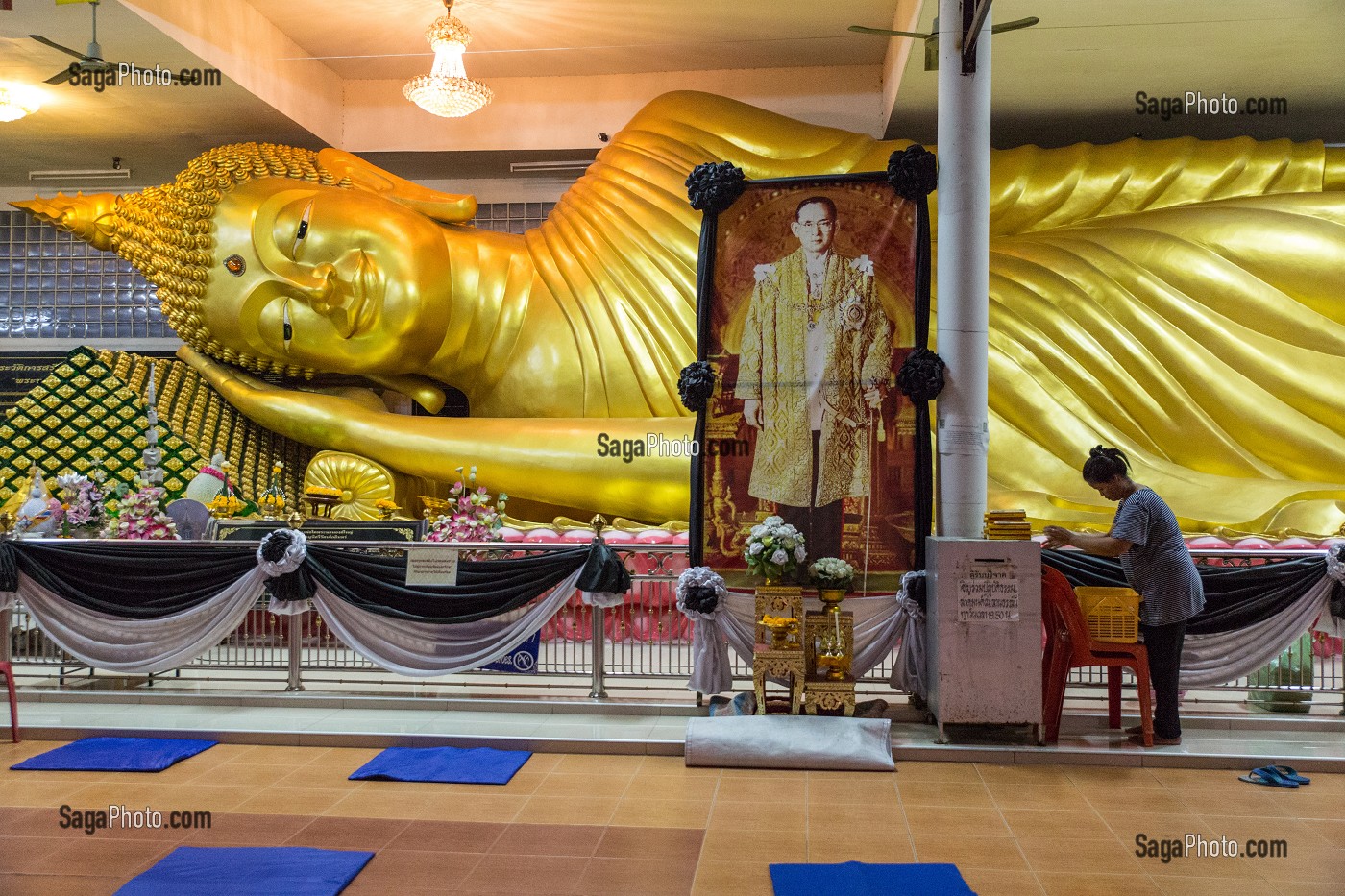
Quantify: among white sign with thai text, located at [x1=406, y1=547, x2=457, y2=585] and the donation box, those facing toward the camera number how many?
2

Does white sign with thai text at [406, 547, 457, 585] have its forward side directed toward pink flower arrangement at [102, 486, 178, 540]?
no

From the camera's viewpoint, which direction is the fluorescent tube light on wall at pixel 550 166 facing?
toward the camera

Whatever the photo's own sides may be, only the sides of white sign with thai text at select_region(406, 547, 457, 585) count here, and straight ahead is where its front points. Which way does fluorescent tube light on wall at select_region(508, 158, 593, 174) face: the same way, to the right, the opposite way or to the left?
the same way

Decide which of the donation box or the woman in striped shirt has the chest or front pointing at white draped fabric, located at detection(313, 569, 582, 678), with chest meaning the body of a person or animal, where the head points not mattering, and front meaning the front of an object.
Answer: the woman in striped shirt

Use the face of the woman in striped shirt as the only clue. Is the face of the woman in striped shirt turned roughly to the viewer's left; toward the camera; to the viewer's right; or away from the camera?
to the viewer's left

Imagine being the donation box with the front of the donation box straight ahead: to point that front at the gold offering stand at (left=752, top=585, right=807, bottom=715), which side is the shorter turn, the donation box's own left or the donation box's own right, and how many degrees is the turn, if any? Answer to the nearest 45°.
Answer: approximately 90° to the donation box's own right

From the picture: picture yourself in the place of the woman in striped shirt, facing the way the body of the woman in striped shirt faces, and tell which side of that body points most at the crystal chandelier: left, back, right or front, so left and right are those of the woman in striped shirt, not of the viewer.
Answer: front

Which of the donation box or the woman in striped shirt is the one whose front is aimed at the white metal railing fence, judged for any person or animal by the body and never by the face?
the woman in striped shirt

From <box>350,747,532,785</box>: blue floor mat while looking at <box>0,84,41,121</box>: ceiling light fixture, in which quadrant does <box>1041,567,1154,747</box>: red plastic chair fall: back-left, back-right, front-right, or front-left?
back-right

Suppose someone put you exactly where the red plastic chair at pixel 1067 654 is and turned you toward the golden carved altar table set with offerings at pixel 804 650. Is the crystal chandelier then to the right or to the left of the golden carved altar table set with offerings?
right

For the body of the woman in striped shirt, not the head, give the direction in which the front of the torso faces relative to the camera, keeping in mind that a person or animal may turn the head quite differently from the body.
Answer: to the viewer's left

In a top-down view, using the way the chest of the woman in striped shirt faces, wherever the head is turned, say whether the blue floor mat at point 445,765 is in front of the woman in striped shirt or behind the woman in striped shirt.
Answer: in front

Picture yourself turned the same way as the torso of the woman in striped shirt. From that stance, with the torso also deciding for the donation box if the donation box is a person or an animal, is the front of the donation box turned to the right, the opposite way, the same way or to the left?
to the left

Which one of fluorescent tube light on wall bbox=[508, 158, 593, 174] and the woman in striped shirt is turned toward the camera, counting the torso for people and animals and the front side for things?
the fluorescent tube light on wall

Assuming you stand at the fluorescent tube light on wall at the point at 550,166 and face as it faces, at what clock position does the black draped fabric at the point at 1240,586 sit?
The black draped fabric is roughly at 11 o'clock from the fluorescent tube light on wall.

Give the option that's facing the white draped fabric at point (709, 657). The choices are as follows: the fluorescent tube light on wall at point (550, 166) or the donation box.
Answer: the fluorescent tube light on wall
